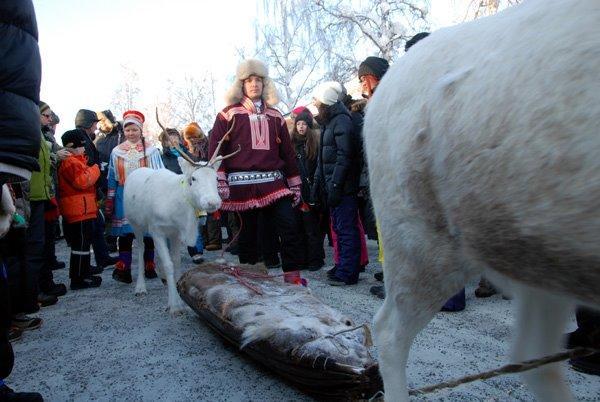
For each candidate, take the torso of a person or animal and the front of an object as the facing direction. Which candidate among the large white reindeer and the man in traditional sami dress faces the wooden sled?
the man in traditional sami dress

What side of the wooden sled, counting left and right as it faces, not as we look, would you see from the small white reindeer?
back

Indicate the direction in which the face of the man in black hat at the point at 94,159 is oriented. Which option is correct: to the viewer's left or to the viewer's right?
to the viewer's right

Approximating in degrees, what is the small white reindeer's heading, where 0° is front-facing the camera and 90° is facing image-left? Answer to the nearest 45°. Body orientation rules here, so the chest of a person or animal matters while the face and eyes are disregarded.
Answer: approximately 315°

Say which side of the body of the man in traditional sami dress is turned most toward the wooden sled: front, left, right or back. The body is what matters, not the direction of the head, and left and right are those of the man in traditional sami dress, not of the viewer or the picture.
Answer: front

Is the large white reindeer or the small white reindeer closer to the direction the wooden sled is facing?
the large white reindeer

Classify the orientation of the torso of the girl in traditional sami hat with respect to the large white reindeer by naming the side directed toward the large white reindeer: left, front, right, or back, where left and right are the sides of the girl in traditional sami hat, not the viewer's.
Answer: front

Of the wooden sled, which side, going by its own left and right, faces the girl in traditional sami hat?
back

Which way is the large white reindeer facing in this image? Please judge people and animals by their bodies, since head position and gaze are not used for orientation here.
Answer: to the viewer's right

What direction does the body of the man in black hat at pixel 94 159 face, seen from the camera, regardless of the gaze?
to the viewer's right

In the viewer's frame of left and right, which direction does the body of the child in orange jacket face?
facing to the right of the viewer
